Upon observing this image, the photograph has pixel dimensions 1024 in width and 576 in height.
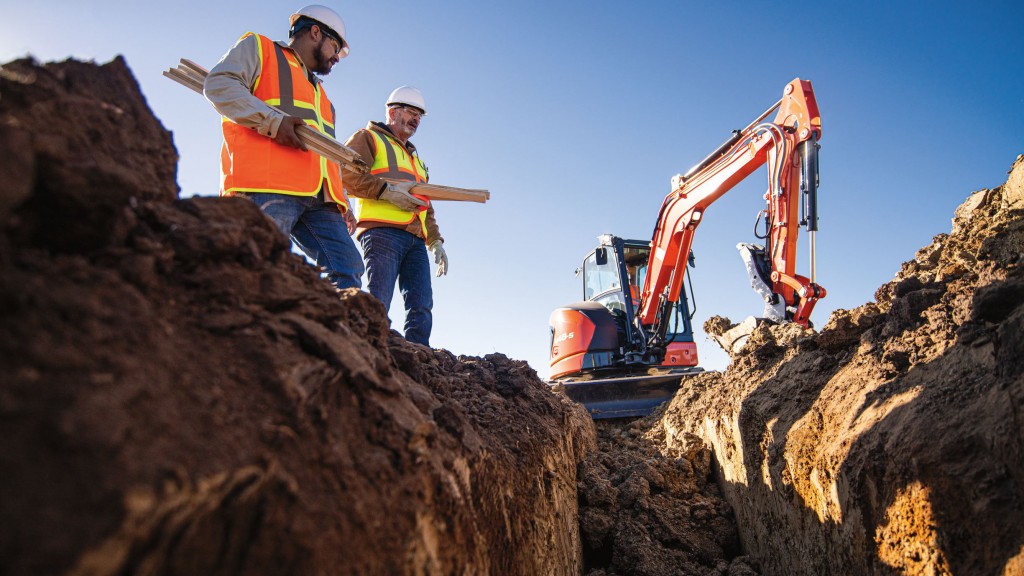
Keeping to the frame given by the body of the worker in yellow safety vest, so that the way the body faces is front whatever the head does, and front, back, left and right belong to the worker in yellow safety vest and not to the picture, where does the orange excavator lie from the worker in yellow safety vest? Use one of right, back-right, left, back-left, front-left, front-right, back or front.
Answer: left

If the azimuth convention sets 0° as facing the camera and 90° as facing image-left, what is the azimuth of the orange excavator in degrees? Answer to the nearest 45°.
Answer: approximately 315°

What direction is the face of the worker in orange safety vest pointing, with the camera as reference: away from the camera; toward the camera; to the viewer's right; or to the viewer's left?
to the viewer's right

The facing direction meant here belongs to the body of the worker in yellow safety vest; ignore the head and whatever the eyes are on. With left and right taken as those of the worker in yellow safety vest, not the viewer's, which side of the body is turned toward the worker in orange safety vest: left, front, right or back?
right
